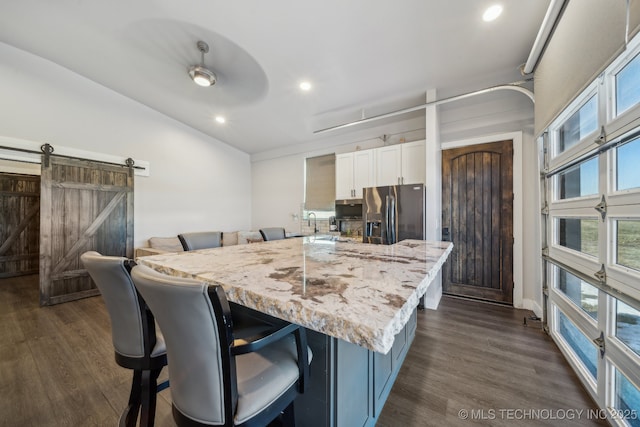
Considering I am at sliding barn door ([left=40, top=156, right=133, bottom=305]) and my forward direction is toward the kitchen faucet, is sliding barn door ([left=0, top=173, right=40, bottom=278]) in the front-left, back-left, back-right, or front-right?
back-left

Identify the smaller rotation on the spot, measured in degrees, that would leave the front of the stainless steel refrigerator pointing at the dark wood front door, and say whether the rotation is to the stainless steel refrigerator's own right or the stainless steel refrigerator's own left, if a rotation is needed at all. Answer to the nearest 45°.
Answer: approximately 90° to the stainless steel refrigerator's own left

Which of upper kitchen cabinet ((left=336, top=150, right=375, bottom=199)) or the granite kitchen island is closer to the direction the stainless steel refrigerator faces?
the granite kitchen island

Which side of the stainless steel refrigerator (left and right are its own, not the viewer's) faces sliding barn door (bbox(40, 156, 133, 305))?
right

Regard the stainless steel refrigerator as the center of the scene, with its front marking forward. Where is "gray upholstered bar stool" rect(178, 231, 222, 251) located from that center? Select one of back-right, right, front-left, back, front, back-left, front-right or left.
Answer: front-right

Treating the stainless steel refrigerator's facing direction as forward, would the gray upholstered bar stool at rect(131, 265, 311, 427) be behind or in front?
in front

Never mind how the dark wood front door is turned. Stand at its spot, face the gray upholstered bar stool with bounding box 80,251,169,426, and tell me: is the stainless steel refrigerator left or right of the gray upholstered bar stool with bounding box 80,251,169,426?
right

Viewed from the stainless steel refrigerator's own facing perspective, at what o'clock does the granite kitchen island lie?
The granite kitchen island is roughly at 12 o'clock from the stainless steel refrigerator.

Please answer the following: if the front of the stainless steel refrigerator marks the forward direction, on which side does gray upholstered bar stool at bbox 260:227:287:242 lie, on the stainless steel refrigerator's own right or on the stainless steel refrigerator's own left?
on the stainless steel refrigerator's own right

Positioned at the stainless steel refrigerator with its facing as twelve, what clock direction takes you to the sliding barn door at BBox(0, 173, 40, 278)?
The sliding barn door is roughly at 3 o'clock from the stainless steel refrigerator.

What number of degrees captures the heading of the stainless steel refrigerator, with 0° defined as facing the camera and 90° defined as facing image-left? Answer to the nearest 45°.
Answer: approximately 0°
